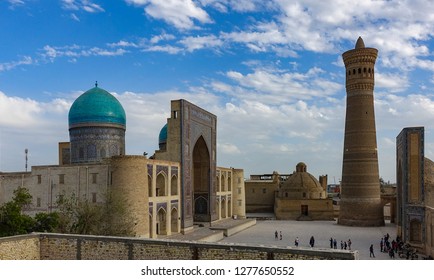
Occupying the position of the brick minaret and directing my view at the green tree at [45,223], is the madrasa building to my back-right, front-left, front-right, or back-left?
front-right

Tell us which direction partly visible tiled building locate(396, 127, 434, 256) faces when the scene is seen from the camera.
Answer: facing to the left of the viewer

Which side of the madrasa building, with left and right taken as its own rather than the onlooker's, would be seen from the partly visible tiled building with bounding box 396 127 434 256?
front

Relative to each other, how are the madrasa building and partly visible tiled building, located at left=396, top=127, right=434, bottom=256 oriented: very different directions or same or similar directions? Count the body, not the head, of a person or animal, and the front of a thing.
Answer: very different directions

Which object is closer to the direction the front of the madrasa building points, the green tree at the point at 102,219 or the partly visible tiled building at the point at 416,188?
the partly visible tiled building

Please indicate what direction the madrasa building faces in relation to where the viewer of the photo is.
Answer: facing the viewer and to the right of the viewer

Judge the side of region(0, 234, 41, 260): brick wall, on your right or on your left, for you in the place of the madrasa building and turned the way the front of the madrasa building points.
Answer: on your right

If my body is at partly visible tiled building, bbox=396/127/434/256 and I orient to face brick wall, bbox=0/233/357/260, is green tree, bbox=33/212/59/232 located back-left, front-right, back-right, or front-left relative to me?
front-right

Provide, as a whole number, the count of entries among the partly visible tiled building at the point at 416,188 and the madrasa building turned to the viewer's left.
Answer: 1

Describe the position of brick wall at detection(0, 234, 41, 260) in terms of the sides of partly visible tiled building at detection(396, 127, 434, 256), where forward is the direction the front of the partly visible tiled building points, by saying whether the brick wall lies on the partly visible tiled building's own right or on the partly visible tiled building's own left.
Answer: on the partly visible tiled building's own left

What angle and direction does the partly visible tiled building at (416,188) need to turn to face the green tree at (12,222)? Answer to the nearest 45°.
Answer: approximately 45° to its left

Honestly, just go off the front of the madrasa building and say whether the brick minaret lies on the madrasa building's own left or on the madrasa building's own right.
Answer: on the madrasa building's own left
